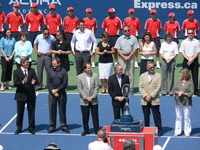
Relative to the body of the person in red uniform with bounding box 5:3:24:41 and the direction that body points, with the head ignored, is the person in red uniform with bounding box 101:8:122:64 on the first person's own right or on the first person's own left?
on the first person's own left

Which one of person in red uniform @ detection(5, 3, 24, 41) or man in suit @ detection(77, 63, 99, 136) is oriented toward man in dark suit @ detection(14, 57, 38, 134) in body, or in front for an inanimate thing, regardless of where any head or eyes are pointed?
the person in red uniform

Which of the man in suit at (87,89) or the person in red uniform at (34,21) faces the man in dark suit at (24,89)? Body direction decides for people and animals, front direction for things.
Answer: the person in red uniform

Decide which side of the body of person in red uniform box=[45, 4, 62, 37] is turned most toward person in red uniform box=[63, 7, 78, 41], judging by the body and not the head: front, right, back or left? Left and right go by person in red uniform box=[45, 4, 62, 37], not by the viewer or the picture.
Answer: left

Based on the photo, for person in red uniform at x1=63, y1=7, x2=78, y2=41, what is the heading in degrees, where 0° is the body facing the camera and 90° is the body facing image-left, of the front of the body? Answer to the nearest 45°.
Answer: approximately 0°

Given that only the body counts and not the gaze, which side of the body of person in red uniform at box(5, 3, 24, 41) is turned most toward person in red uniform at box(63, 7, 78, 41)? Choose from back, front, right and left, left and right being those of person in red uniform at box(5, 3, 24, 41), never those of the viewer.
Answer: left

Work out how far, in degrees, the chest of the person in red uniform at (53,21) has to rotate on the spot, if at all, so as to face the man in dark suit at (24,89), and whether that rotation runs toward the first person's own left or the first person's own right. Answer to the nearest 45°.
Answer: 0° — they already face them

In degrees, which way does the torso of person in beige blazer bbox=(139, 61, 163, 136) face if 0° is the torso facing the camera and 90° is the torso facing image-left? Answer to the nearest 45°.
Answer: approximately 0°

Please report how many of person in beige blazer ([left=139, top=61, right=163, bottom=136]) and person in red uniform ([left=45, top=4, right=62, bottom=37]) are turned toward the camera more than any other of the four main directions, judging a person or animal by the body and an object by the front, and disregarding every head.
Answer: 2
